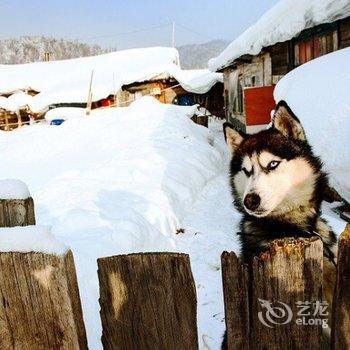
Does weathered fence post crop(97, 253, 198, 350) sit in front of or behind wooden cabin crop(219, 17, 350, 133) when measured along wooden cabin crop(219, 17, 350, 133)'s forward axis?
in front

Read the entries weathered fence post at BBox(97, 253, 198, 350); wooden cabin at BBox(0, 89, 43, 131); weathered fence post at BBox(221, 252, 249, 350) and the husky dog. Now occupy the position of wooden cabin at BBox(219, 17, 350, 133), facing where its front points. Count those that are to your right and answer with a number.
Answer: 1

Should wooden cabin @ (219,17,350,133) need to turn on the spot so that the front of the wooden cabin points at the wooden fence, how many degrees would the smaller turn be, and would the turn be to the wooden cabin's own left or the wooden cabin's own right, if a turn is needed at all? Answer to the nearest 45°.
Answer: approximately 45° to the wooden cabin's own left

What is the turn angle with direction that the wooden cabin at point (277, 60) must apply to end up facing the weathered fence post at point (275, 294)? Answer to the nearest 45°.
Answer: approximately 45° to its left

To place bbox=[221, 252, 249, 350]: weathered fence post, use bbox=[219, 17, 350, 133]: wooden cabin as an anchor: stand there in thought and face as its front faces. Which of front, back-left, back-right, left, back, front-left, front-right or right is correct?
front-left

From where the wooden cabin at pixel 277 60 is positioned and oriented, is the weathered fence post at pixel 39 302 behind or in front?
in front

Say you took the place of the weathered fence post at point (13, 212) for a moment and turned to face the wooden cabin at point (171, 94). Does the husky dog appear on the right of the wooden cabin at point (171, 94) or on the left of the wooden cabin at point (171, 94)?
right
